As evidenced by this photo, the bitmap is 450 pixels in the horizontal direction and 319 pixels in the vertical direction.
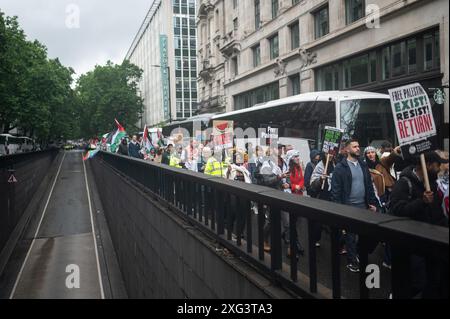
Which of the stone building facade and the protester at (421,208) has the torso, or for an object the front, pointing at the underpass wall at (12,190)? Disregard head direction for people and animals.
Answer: the stone building facade

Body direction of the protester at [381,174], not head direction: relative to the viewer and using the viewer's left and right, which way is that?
facing the viewer and to the left of the viewer

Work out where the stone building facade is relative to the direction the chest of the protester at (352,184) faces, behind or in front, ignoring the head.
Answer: behind

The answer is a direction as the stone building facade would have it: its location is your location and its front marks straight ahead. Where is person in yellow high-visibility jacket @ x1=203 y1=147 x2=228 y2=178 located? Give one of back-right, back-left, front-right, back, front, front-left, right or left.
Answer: front-left

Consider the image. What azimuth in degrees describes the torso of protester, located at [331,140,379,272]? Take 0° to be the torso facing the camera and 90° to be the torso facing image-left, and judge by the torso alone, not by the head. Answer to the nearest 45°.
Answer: approximately 315°

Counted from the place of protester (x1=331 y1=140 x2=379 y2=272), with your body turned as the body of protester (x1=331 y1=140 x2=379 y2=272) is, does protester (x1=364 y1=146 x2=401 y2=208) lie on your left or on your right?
on your left

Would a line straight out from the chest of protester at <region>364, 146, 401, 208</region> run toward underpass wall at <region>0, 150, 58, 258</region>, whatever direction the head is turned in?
no

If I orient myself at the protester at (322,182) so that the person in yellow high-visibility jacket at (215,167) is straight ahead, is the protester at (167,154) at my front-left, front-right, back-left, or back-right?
front-right

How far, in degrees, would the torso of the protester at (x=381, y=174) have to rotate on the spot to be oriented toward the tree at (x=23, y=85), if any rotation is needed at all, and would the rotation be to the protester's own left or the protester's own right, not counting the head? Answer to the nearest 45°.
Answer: approximately 90° to the protester's own right

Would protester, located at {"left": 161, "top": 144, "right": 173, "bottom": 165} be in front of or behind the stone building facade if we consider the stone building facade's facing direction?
in front

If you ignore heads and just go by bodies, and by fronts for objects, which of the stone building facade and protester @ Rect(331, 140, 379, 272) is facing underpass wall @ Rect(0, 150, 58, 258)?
the stone building facade

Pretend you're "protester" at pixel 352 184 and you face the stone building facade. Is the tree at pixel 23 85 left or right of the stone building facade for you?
left
